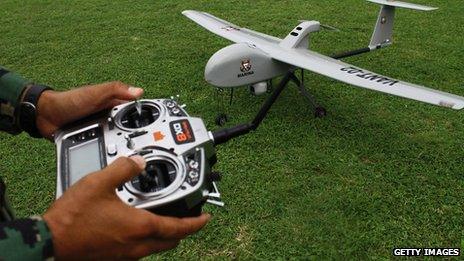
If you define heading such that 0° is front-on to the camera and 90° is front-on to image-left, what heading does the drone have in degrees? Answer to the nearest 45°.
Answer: approximately 45°
